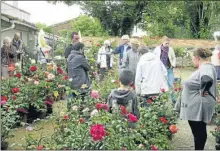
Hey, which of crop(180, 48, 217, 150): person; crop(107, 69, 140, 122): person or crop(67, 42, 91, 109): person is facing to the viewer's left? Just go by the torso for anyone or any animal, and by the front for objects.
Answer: crop(180, 48, 217, 150): person

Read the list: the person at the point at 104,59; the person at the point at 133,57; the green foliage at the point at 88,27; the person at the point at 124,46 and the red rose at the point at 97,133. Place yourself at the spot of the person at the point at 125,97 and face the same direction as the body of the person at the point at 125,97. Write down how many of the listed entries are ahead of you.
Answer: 4

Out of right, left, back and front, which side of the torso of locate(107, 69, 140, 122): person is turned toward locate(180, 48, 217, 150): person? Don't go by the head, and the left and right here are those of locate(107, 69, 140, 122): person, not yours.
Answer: right

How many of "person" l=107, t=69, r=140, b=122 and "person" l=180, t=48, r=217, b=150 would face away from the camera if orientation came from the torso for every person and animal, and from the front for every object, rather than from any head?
1

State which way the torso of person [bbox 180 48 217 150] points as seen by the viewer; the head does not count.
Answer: to the viewer's left

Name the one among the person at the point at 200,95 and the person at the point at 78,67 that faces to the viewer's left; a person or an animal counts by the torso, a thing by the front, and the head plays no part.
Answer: the person at the point at 200,95

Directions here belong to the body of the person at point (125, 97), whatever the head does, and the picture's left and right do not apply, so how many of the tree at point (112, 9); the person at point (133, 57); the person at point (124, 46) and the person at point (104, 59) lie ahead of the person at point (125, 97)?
4

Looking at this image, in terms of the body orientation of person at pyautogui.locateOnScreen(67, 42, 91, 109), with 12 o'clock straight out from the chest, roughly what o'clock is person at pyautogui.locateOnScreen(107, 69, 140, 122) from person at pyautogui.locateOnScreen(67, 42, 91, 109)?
person at pyautogui.locateOnScreen(107, 69, 140, 122) is roughly at 4 o'clock from person at pyautogui.locateOnScreen(67, 42, 91, 109).

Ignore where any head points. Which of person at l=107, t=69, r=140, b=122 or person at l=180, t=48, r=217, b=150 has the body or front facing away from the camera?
person at l=107, t=69, r=140, b=122

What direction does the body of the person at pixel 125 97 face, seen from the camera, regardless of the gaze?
away from the camera

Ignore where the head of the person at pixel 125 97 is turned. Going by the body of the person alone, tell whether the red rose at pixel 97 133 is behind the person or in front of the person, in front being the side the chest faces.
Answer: behind

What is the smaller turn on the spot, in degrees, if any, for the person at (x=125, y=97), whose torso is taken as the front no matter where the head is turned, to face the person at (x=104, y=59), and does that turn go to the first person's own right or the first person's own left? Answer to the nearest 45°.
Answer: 0° — they already face them

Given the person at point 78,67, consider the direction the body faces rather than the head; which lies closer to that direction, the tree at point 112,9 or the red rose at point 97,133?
the tree
